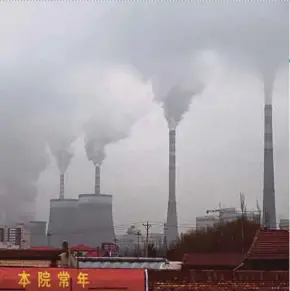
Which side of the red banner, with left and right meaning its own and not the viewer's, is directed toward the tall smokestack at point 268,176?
back

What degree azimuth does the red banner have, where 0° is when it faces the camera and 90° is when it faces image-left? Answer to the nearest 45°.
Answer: approximately 0°

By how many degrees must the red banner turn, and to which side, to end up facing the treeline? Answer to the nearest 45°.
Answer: approximately 180°
